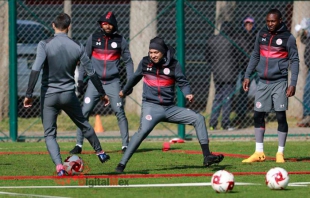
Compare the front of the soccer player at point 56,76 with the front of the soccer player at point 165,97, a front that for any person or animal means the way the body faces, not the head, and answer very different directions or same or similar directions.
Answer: very different directions

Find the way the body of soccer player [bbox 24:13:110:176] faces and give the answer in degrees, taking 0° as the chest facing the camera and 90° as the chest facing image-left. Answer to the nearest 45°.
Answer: approximately 180°

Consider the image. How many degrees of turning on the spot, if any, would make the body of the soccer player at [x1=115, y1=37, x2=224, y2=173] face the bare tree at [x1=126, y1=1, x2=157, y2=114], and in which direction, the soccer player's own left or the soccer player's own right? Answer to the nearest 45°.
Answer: approximately 180°

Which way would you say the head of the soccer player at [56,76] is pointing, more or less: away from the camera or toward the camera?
away from the camera

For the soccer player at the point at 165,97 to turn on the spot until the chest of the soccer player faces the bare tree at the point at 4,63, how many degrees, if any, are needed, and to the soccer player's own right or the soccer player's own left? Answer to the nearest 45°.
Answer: approximately 135° to the soccer player's own right

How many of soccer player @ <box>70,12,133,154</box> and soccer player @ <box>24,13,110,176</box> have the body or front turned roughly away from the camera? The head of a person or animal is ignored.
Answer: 1

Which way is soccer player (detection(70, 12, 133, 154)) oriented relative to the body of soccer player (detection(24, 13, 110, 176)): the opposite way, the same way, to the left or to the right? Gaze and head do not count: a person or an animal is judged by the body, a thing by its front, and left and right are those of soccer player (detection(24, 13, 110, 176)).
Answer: the opposite way

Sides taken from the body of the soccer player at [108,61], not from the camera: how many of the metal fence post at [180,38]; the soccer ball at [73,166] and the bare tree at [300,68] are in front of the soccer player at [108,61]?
1

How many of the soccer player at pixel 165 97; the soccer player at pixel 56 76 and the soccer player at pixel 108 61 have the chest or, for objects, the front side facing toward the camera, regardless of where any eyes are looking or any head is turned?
2

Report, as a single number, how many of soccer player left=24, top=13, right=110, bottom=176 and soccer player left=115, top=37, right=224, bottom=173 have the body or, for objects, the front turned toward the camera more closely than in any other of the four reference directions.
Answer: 1

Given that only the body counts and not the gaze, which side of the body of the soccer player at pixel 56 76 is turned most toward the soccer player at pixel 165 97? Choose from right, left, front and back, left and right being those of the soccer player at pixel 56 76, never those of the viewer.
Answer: right
